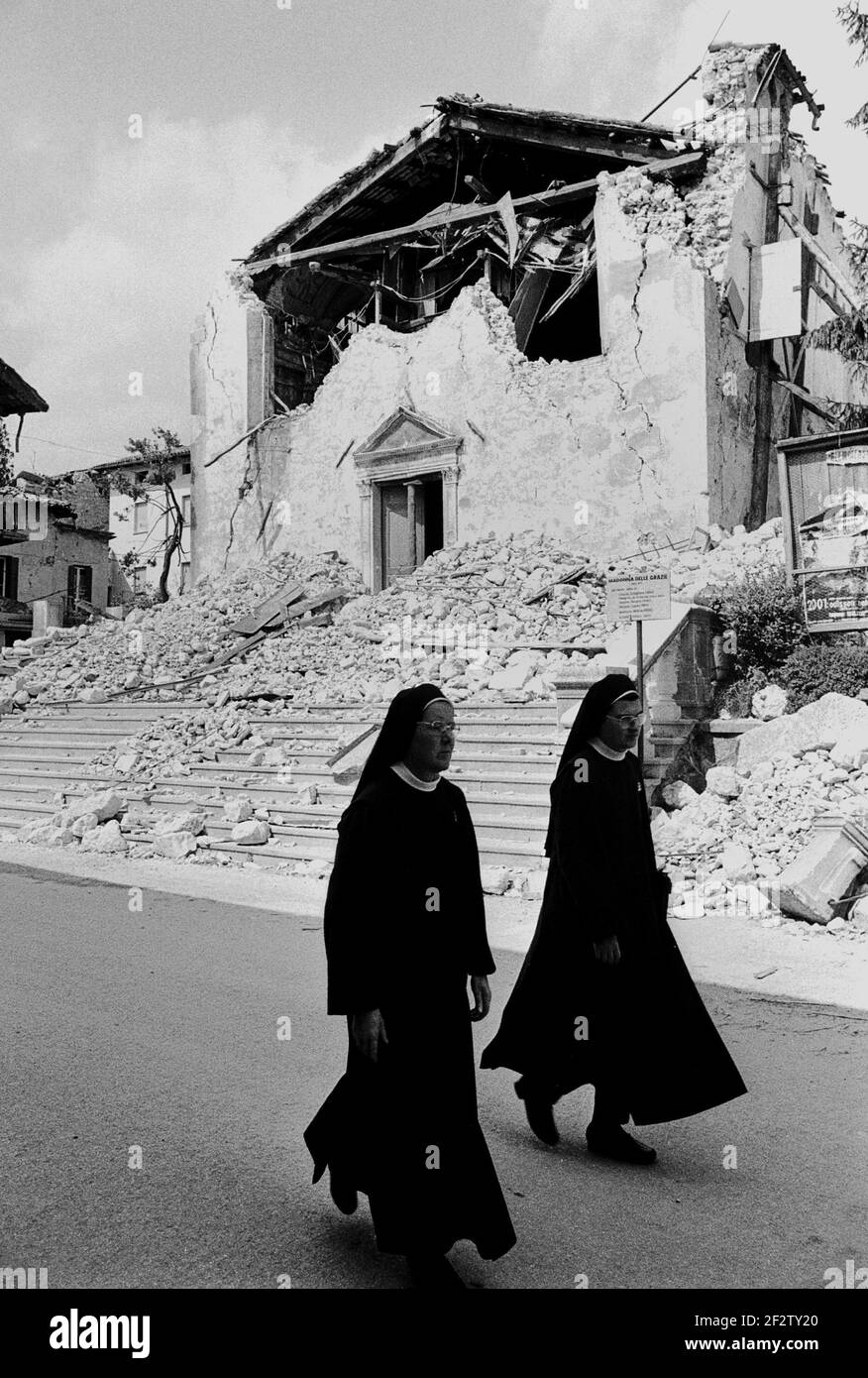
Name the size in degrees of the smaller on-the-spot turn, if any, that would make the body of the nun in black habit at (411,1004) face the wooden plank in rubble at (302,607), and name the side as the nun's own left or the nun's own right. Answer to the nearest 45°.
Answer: approximately 135° to the nun's own left

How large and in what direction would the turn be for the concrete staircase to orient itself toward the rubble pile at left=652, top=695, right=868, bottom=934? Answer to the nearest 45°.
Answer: approximately 45° to its left

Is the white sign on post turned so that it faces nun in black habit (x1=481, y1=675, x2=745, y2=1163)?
yes

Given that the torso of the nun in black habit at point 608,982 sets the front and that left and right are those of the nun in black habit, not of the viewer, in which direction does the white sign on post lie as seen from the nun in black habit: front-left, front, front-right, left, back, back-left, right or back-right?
back-left

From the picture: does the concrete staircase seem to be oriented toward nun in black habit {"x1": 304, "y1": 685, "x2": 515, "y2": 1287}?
yes

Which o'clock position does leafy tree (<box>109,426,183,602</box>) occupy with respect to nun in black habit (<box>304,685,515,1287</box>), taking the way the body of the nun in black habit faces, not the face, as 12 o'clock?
The leafy tree is roughly at 7 o'clock from the nun in black habit.

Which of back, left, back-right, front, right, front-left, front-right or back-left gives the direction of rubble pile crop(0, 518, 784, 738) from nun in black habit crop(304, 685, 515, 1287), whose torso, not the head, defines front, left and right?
back-left

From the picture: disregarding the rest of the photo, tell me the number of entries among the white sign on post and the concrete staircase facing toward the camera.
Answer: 2

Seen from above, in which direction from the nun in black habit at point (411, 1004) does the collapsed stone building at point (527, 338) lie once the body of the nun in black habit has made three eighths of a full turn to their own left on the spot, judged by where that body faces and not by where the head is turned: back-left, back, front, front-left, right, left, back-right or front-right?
front
